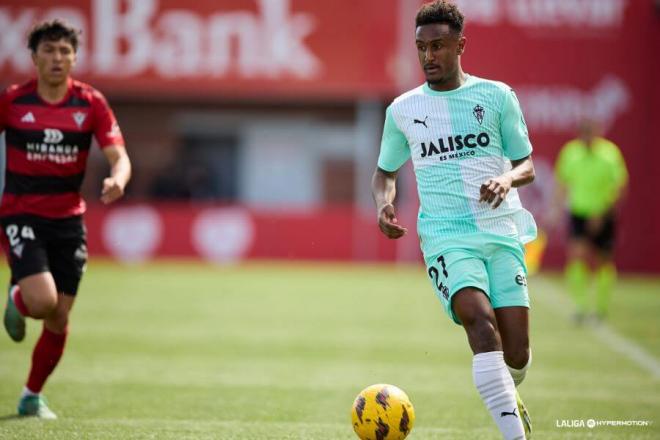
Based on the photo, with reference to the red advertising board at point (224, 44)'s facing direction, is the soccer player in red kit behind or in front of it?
in front

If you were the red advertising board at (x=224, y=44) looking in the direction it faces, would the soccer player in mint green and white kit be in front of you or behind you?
in front

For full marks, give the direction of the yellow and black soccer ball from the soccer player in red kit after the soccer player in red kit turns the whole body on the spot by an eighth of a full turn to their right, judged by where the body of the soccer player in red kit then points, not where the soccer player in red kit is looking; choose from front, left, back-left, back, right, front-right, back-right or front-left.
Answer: left

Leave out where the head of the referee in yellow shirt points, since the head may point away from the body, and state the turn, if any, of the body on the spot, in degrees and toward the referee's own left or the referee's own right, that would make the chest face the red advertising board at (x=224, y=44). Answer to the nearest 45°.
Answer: approximately 135° to the referee's own right

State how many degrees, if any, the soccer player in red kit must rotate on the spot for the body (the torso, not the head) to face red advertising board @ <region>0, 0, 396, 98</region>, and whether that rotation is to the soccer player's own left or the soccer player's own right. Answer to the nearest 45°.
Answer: approximately 180°

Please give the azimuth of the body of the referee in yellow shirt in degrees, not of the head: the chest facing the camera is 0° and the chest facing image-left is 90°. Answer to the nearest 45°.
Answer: approximately 0°

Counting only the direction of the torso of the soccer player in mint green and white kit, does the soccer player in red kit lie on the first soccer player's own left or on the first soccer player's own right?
on the first soccer player's own right

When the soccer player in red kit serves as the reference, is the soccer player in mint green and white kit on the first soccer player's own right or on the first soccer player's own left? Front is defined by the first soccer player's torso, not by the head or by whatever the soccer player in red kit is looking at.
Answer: on the first soccer player's own left

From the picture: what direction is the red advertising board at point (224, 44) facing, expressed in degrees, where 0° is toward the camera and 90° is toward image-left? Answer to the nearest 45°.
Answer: approximately 0°
